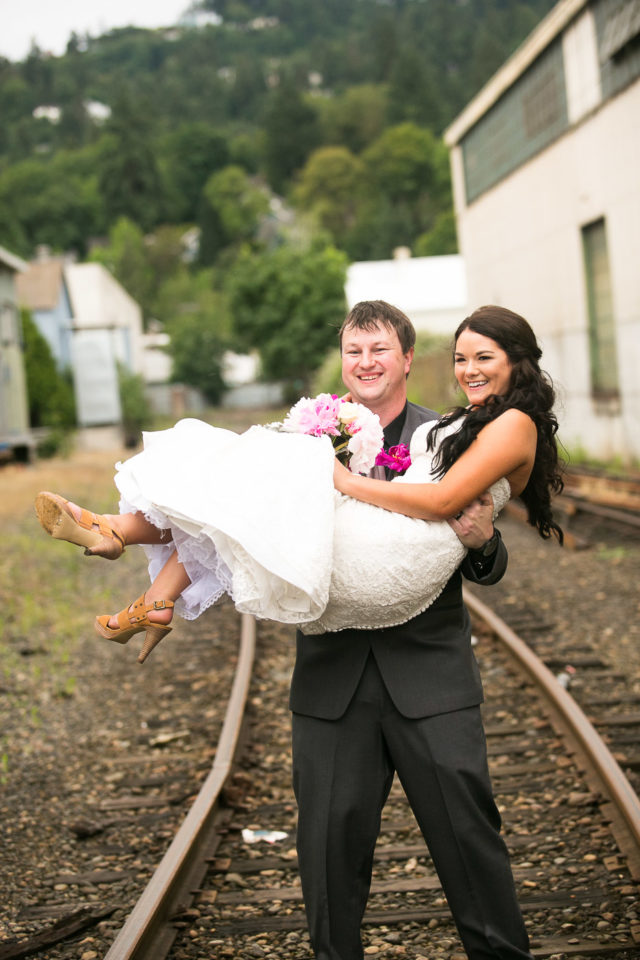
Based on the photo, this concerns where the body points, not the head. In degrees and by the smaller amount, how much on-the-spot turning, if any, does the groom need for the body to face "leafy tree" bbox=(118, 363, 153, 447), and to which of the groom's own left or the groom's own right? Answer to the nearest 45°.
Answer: approximately 180°

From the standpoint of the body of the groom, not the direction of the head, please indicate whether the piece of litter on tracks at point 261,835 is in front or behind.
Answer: behind

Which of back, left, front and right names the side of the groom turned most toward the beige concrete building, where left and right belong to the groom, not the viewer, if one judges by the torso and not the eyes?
back

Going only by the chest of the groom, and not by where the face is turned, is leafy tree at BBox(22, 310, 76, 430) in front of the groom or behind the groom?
behind

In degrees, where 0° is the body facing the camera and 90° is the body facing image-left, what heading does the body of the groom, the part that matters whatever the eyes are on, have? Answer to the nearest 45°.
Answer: approximately 0°

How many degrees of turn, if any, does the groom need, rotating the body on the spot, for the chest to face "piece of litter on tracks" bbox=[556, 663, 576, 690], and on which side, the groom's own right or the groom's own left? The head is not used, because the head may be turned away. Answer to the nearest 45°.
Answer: approximately 180°
